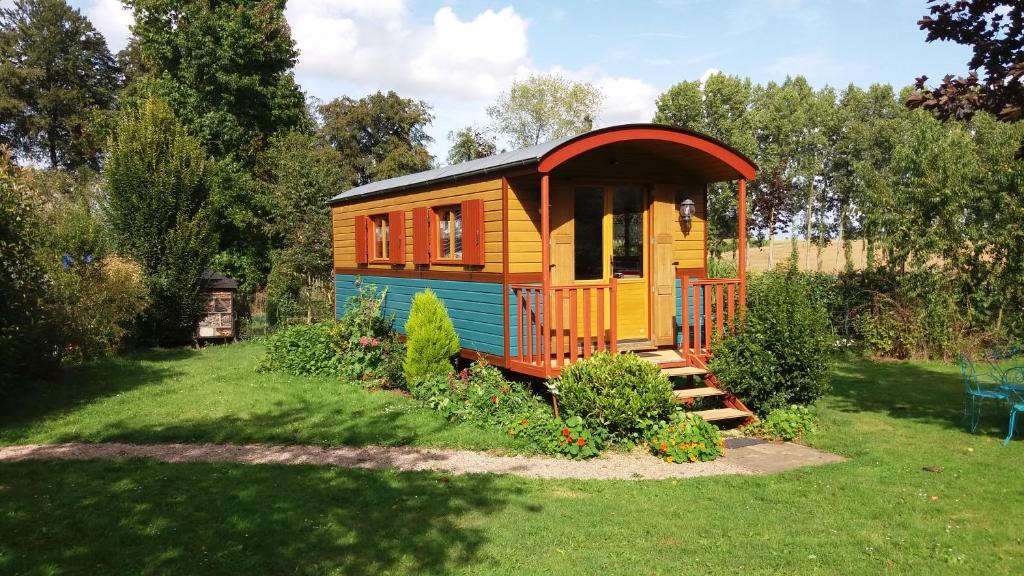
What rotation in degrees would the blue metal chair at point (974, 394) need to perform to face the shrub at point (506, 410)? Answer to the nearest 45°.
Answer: approximately 135° to its right

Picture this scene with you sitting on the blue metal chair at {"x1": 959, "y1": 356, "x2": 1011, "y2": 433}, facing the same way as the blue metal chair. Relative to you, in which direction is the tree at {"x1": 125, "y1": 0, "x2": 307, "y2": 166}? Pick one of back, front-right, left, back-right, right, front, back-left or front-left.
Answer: back

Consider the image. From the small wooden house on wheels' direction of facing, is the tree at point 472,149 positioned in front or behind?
behind

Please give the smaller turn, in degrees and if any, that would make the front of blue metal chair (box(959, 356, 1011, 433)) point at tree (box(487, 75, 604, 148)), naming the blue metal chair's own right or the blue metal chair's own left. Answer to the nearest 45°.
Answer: approximately 135° to the blue metal chair's own left

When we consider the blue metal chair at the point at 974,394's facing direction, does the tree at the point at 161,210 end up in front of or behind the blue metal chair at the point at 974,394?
behind

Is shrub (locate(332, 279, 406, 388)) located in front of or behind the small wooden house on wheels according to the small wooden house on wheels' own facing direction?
behind

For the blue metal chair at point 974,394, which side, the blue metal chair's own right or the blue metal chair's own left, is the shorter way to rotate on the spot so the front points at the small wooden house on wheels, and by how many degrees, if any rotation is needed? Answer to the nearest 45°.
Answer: approximately 135° to the blue metal chair's own right

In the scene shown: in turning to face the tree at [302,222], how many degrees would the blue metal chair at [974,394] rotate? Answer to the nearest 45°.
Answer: approximately 180°

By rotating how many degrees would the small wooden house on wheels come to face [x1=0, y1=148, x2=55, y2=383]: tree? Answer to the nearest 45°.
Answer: approximately 135° to its right

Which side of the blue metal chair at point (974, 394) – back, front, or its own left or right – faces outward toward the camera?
right

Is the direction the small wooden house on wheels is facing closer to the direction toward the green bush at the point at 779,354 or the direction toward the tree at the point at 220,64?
the green bush

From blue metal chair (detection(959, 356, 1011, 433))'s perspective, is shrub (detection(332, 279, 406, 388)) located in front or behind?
behind

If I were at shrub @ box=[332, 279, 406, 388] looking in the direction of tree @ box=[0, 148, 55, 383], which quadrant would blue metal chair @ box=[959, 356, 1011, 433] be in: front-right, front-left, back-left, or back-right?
back-left

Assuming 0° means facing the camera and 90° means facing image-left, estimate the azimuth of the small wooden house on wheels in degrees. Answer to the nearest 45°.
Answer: approximately 315°

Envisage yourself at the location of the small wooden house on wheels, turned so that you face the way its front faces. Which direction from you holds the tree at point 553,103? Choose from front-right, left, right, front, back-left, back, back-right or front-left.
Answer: back-left

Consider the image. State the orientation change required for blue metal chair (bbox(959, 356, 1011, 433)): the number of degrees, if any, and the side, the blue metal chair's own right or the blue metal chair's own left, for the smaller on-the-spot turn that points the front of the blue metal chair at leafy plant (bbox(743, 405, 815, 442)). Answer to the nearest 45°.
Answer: approximately 135° to the blue metal chair's own right
